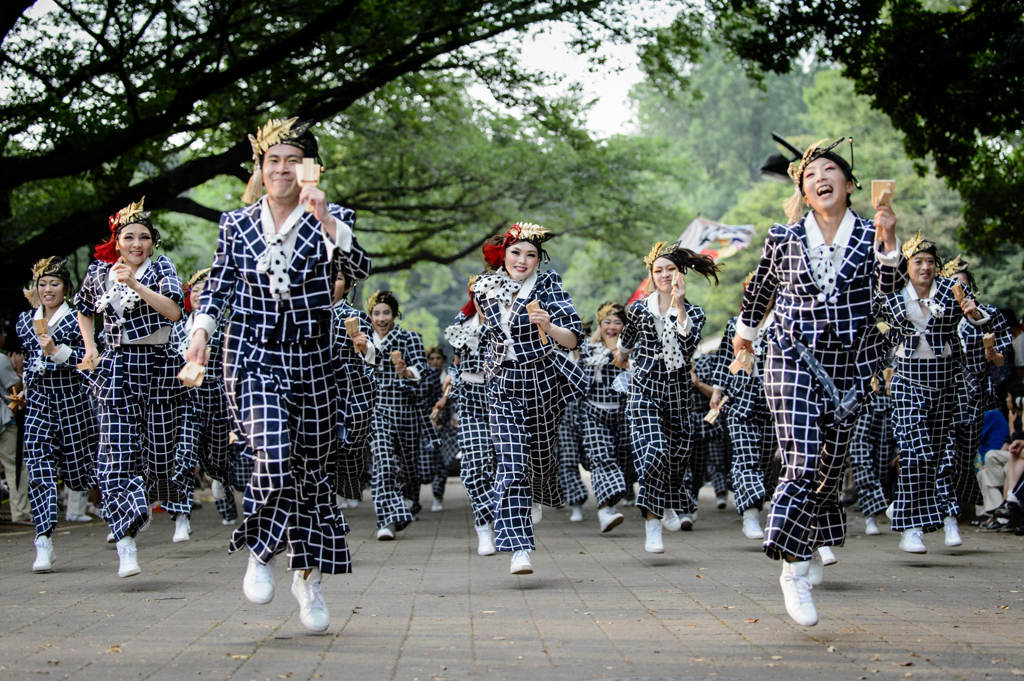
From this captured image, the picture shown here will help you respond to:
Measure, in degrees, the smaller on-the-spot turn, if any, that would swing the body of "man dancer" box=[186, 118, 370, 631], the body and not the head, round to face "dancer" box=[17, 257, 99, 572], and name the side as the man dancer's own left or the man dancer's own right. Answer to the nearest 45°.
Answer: approximately 135° to the man dancer's own right

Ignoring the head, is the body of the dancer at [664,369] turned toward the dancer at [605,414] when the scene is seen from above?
no

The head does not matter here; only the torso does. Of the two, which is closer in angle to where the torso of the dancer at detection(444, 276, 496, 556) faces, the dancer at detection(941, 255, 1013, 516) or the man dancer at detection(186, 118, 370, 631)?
the man dancer

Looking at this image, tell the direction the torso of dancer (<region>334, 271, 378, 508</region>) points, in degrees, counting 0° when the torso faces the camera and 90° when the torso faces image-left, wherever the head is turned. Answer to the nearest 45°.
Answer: approximately 0°

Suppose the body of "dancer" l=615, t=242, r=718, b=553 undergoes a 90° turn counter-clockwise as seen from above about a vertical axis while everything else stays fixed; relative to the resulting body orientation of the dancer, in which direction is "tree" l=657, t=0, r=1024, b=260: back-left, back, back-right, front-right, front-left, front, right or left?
front-left

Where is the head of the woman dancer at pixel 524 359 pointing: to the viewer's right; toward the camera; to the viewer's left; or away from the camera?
toward the camera

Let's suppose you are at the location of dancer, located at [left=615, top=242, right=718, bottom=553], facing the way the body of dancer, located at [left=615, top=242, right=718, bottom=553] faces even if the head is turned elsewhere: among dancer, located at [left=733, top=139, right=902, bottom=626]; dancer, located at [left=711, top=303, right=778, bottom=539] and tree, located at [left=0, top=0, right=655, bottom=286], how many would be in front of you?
1

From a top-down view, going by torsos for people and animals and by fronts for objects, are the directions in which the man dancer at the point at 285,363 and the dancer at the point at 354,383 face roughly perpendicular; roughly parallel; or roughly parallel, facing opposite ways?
roughly parallel

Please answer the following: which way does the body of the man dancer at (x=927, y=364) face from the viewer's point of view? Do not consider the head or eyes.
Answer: toward the camera

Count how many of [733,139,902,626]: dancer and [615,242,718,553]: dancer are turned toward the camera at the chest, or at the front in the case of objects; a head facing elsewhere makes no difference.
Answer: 2

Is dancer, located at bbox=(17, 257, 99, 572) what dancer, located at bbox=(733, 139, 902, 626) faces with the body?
no

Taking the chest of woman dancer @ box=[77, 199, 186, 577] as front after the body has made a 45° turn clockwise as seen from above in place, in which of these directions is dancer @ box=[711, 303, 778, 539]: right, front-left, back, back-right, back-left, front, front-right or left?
back-left

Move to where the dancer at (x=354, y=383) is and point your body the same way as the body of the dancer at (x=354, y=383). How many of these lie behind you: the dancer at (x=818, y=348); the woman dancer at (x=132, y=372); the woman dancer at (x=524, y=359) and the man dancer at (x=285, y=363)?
0

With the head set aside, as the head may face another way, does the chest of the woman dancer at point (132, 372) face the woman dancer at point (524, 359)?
no

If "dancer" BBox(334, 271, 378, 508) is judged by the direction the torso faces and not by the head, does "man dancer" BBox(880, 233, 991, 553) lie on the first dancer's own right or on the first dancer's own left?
on the first dancer's own left

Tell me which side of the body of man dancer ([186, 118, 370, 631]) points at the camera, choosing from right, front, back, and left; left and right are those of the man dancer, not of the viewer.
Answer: front

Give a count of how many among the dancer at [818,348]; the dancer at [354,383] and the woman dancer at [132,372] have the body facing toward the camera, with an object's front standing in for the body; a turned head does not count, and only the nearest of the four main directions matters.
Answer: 3

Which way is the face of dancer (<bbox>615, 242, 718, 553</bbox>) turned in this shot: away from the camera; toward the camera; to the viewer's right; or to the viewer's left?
toward the camera

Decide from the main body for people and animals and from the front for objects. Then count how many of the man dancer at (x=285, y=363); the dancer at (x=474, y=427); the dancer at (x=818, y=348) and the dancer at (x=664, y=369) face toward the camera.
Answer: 4
